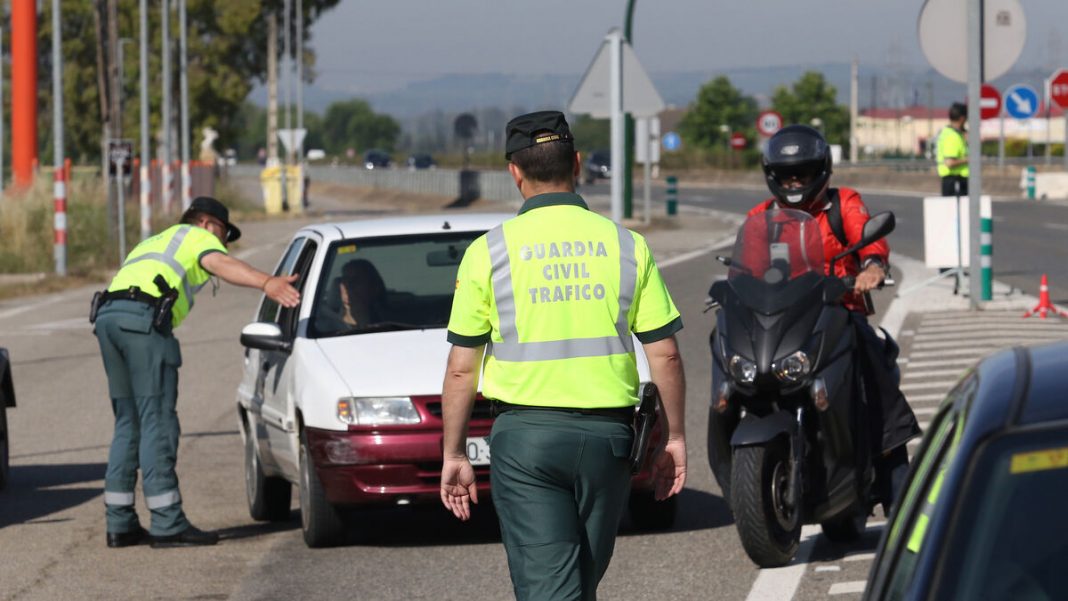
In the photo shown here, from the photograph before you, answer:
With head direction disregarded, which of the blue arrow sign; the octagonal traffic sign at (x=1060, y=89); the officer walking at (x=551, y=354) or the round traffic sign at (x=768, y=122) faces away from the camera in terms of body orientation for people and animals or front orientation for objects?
the officer walking

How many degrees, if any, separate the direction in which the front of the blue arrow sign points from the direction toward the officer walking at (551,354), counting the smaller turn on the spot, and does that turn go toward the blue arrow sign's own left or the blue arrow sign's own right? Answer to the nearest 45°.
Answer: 0° — it already faces them

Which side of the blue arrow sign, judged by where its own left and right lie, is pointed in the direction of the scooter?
front

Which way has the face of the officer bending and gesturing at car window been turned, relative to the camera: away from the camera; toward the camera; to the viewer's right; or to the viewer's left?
to the viewer's right

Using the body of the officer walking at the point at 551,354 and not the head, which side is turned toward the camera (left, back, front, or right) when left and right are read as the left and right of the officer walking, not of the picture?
back

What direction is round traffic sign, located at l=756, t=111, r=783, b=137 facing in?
toward the camera

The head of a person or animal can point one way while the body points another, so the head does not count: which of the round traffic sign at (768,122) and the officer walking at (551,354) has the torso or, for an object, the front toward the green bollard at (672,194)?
the officer walking

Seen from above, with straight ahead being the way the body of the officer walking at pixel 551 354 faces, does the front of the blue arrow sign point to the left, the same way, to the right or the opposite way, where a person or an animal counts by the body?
the opposite way

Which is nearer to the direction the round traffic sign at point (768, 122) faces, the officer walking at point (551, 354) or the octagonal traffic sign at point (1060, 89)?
the officer walking

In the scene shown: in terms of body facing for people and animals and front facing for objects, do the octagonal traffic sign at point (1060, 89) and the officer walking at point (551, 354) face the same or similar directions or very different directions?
very different directions

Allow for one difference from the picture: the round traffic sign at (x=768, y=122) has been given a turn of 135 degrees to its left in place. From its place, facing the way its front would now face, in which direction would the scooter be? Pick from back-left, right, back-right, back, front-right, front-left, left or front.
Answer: back-right

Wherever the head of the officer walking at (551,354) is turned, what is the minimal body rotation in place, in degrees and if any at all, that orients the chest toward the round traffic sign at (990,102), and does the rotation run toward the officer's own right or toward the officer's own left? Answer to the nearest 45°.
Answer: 0° — they already face it

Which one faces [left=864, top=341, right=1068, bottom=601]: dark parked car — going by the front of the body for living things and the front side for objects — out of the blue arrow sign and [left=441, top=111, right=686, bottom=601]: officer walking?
the blue arrow sign

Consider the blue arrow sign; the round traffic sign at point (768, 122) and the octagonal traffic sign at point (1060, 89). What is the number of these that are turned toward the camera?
3

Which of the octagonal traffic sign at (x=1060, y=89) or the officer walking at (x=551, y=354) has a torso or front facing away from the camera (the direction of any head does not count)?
the officer walking

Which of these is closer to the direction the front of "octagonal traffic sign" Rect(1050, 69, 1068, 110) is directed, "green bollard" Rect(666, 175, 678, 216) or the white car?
the white car
